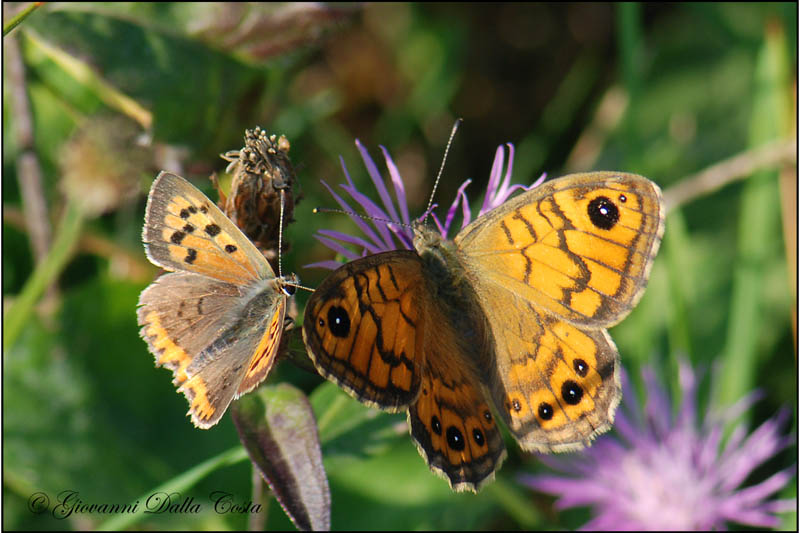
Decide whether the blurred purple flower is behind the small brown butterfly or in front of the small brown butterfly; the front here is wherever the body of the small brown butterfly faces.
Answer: in front

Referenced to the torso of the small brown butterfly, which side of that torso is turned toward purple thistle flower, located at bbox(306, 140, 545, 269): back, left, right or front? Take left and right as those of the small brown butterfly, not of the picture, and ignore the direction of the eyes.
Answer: front

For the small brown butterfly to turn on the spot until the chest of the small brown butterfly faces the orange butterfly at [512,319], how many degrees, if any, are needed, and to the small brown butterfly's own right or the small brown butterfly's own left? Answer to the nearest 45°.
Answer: approximately 45° to the small brown butterfly's own right

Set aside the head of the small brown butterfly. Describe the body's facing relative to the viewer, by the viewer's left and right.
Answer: facing away from the viewer and to the right of the viewer
